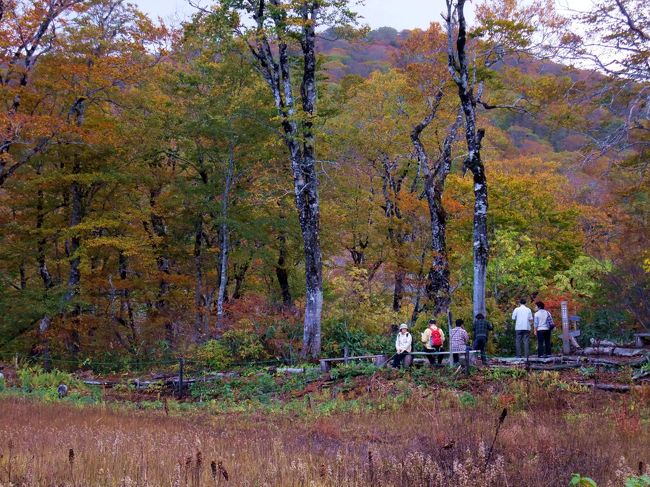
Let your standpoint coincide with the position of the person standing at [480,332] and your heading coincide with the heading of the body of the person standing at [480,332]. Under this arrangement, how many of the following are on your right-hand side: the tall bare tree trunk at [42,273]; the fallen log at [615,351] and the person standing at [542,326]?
2

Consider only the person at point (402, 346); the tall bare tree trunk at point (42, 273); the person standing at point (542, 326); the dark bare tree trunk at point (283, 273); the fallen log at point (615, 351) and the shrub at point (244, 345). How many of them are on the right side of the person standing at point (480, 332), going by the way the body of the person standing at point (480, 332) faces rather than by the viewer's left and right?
2

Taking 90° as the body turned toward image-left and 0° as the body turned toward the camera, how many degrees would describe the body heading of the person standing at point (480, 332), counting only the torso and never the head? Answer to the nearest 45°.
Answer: approximately 180°

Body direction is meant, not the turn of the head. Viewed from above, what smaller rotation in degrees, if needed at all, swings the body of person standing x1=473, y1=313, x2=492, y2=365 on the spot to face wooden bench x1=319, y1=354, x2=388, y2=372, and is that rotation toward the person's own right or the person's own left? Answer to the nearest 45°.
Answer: approximately 90° to the person's own left

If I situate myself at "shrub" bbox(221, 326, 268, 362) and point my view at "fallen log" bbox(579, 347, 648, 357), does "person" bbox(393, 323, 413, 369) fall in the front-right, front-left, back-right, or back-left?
front-right

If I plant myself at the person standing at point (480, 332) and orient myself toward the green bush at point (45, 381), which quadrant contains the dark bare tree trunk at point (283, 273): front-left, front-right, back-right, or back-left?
front-right

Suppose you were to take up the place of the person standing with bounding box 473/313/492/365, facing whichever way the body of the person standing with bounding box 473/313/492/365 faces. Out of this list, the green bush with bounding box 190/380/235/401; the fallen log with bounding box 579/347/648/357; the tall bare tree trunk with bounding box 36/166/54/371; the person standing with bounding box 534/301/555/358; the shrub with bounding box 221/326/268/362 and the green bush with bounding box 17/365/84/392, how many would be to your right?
2

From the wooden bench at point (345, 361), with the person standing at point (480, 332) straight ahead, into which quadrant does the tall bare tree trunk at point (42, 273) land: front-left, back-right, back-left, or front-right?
back-left

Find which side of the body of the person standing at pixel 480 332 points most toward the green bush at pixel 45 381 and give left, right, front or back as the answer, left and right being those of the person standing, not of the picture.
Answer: left

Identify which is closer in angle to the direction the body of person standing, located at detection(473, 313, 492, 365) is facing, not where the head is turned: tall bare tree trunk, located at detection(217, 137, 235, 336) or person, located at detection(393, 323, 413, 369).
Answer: the tall bare tree trunk

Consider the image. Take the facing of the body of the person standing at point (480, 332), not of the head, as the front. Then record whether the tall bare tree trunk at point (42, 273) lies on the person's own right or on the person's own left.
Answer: on the person's own left

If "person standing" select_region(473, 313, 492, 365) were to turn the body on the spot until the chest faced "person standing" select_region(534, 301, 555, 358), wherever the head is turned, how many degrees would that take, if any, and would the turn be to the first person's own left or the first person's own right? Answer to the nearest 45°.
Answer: approximately 90° to the first person's own right

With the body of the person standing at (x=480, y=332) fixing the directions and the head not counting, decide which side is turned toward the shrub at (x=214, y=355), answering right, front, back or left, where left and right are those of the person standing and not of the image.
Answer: left

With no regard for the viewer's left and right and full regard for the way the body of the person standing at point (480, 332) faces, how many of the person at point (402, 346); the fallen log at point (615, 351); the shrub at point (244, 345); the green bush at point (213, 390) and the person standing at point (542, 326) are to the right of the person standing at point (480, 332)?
2
